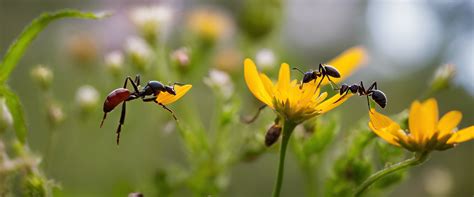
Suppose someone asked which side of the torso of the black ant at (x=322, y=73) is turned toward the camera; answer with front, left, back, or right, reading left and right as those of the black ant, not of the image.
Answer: left

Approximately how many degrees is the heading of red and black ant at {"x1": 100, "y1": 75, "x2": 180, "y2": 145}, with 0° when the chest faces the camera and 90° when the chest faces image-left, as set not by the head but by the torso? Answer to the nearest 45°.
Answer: approximately 270°

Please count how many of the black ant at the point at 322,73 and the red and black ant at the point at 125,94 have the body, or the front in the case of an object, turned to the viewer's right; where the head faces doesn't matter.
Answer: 1
